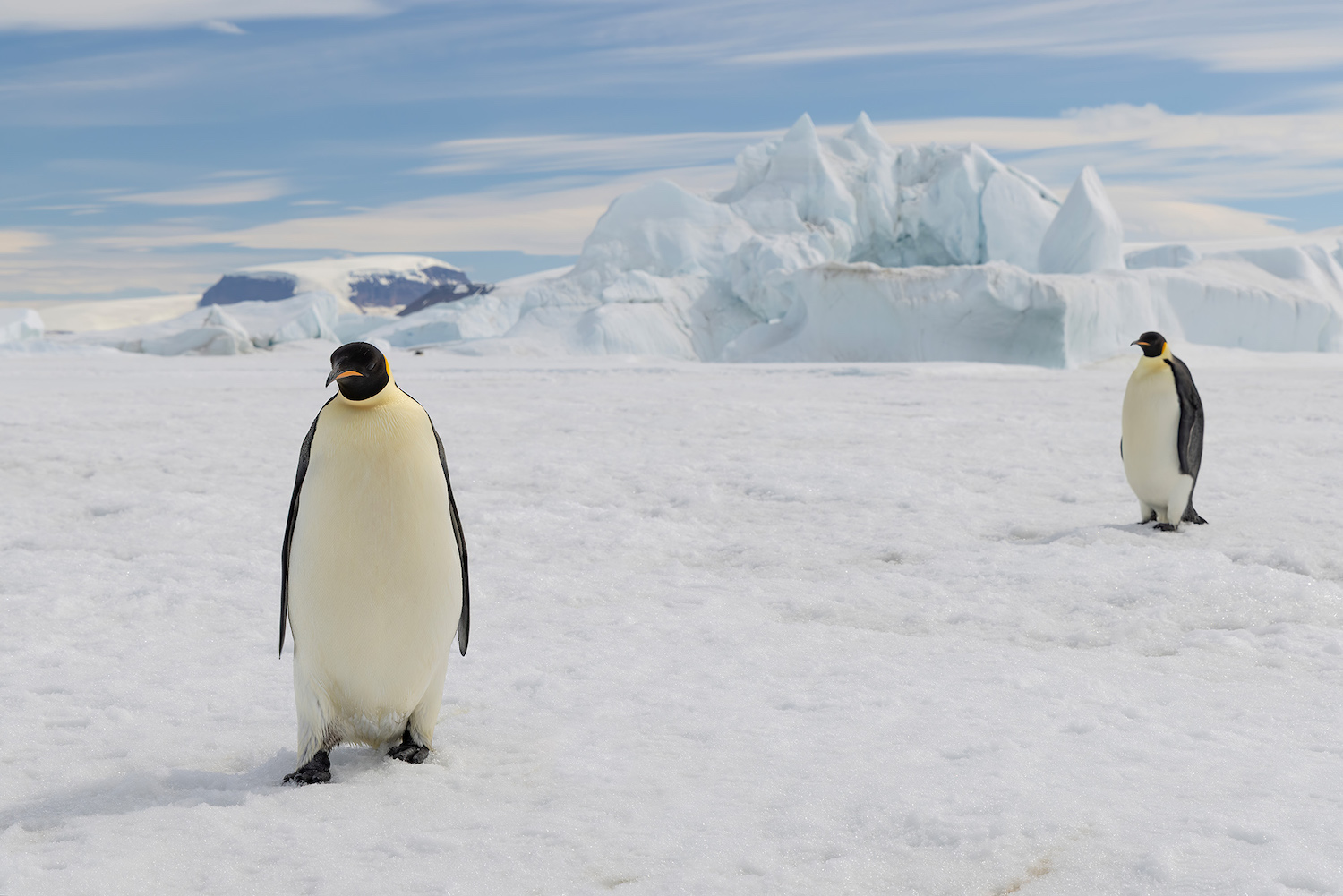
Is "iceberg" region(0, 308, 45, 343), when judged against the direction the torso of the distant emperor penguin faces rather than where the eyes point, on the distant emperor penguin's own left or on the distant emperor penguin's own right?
on the distant emperor penguin's own right

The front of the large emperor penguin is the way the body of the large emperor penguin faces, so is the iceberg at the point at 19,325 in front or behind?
behind

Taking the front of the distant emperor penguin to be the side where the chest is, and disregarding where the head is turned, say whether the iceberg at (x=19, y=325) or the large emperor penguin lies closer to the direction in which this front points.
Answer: the large emperor penguin

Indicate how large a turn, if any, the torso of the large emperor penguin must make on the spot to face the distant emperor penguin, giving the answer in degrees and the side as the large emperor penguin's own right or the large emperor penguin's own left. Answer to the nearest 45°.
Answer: approximately 135° to the large emperor penguin's own left

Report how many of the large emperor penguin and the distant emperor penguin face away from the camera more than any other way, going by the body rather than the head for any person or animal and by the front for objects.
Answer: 0

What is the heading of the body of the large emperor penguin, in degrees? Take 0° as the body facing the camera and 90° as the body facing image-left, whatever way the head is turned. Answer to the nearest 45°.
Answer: approximately 0°

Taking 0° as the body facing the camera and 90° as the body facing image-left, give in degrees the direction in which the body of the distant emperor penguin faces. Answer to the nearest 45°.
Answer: approximately 45°

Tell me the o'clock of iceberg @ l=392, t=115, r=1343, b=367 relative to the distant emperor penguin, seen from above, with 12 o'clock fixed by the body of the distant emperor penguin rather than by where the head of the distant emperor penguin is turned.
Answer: The iceberg is roughly at 4 o'clock from the distant emperor penguin.
